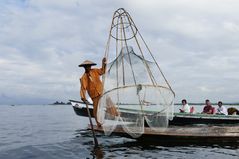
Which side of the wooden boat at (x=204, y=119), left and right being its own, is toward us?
left
